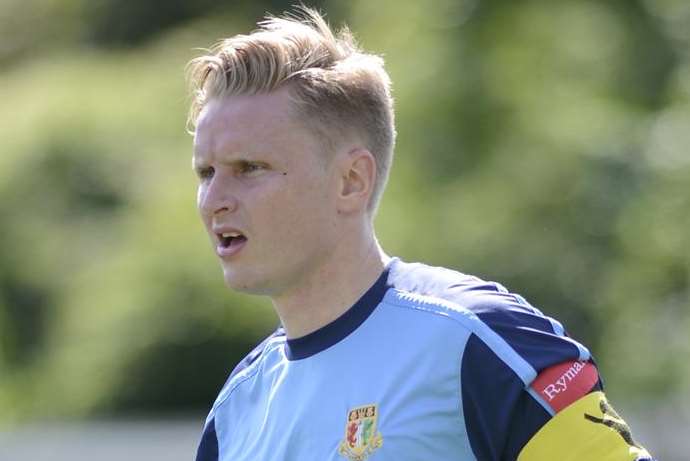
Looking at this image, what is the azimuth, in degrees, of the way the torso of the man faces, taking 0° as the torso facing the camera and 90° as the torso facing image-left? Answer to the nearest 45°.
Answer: approximately 45°
